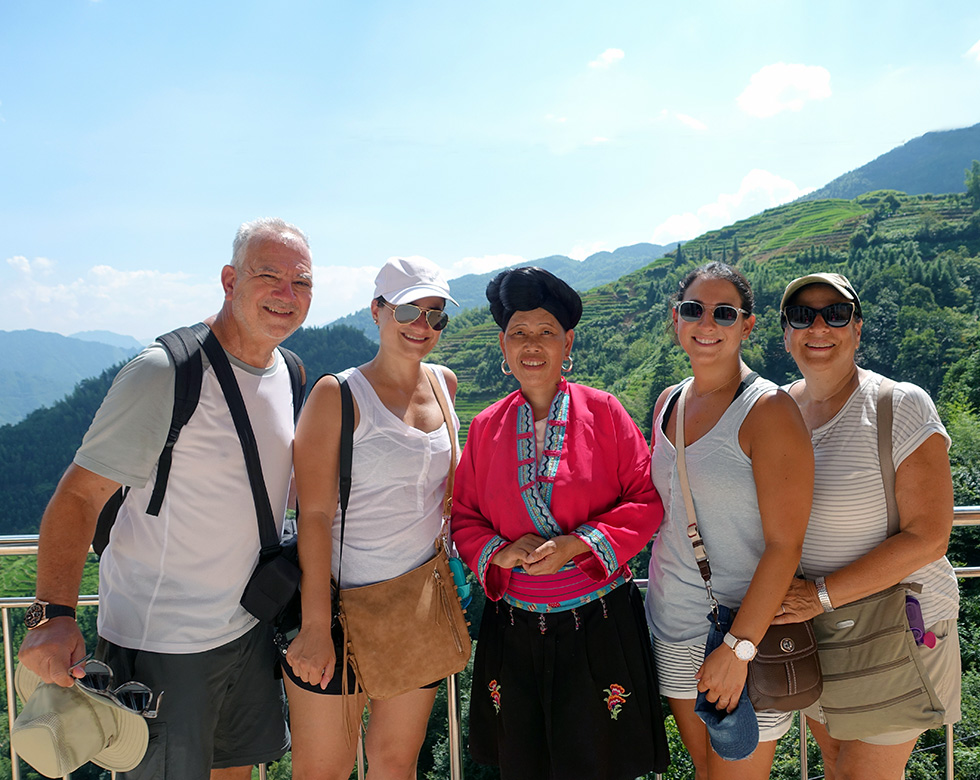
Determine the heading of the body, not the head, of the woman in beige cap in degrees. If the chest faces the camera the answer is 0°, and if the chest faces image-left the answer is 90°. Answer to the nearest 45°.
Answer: approximately 45°

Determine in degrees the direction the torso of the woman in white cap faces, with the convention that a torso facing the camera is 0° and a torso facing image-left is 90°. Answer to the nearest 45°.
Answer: approximately 315°
